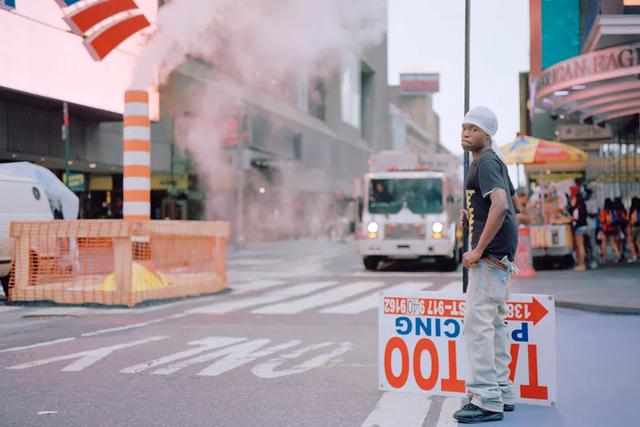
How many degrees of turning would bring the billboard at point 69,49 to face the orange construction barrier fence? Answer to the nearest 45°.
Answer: approximately 45° to its right

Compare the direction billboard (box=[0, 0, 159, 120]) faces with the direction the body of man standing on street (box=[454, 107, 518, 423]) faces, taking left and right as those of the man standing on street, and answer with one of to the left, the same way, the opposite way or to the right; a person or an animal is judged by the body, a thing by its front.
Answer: the opposite way

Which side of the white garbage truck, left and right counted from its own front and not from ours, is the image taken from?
front

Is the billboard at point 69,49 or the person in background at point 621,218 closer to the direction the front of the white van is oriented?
the person in background

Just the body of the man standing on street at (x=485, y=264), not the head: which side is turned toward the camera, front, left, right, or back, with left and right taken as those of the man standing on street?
left

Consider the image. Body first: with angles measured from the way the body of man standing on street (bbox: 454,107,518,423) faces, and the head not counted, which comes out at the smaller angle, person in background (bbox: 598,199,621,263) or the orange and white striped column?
the orange and white striped column

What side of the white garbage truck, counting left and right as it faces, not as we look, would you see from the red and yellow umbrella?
left

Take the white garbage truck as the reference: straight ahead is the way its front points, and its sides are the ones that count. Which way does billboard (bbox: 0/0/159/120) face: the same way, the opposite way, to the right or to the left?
to the left

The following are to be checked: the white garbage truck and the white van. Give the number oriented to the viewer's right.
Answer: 1

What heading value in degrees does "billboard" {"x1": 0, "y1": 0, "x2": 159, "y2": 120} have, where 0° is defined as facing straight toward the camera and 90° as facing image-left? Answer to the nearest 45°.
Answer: approximately 315°

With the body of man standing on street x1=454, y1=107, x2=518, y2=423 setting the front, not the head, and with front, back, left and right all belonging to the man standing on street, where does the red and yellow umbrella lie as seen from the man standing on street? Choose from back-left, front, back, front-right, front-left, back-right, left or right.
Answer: right

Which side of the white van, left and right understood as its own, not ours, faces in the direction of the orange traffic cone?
front

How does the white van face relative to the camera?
to the viewer's right

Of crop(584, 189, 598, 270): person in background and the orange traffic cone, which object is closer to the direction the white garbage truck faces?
the orange traffic cone
